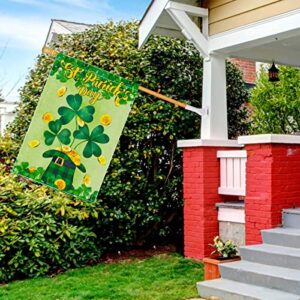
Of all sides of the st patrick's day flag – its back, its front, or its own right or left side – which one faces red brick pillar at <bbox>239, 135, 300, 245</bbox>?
left

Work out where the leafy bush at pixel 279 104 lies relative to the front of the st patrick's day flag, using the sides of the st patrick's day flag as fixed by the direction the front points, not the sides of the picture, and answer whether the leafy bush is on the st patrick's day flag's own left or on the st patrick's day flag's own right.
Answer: on the st patrick's day flag's own left

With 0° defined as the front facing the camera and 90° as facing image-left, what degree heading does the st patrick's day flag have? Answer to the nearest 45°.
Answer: approximately 0°

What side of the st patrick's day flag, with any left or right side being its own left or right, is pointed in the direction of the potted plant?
left

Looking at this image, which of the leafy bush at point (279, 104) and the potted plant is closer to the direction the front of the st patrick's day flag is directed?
the potted plant

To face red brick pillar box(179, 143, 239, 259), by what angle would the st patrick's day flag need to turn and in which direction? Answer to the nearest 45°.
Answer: approximately 90° to its left

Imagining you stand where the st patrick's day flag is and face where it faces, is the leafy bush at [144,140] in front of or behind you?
behind
